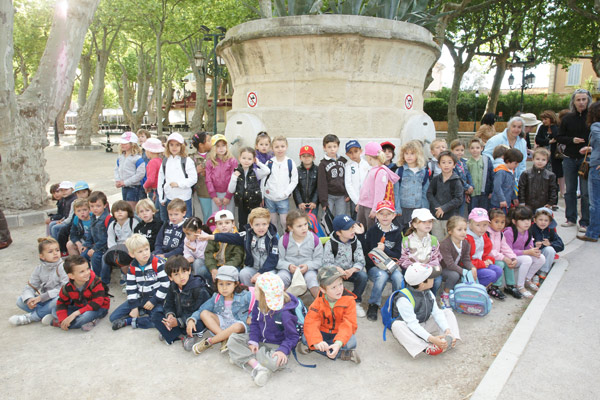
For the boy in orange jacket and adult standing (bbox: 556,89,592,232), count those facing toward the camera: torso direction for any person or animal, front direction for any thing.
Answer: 2

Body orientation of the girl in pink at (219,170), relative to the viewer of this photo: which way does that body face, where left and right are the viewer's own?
facing the viewer

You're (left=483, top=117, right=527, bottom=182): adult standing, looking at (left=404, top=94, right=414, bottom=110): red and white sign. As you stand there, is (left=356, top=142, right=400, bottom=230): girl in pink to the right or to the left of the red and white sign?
left

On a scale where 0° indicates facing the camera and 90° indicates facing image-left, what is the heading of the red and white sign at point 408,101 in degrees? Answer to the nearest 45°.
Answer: approximately 315°

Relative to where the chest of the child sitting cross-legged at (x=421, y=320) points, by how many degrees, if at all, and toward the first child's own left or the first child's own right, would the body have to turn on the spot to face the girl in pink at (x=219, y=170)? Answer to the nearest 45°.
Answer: approximately 180°

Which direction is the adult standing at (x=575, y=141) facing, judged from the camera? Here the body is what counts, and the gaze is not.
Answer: toward the camera

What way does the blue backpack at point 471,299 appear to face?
toward the camera

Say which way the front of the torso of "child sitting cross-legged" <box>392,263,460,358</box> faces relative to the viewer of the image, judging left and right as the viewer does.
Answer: facing the viewer and to the right of the viewer

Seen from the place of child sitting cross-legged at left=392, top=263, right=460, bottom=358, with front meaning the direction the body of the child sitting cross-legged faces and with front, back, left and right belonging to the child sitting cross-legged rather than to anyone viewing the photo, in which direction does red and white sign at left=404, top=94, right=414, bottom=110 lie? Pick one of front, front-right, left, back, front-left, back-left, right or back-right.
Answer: back-left

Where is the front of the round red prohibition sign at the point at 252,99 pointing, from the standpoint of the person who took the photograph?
facing the viewer and to the left of the viewer

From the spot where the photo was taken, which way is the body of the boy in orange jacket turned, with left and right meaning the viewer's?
facing the viewer

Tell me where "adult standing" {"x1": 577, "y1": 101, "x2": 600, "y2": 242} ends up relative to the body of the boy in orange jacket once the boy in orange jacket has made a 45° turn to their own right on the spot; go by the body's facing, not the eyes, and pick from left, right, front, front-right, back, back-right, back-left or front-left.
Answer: back

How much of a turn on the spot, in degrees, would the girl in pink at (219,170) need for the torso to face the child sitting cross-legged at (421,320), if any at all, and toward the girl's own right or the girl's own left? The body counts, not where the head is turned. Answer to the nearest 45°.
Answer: approximately 45° to the girl's own left

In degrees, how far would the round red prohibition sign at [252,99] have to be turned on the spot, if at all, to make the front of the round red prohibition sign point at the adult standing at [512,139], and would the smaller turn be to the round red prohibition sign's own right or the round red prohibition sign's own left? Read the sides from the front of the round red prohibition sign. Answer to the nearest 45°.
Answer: approximately 135° to the round red prohibition sign's own left
